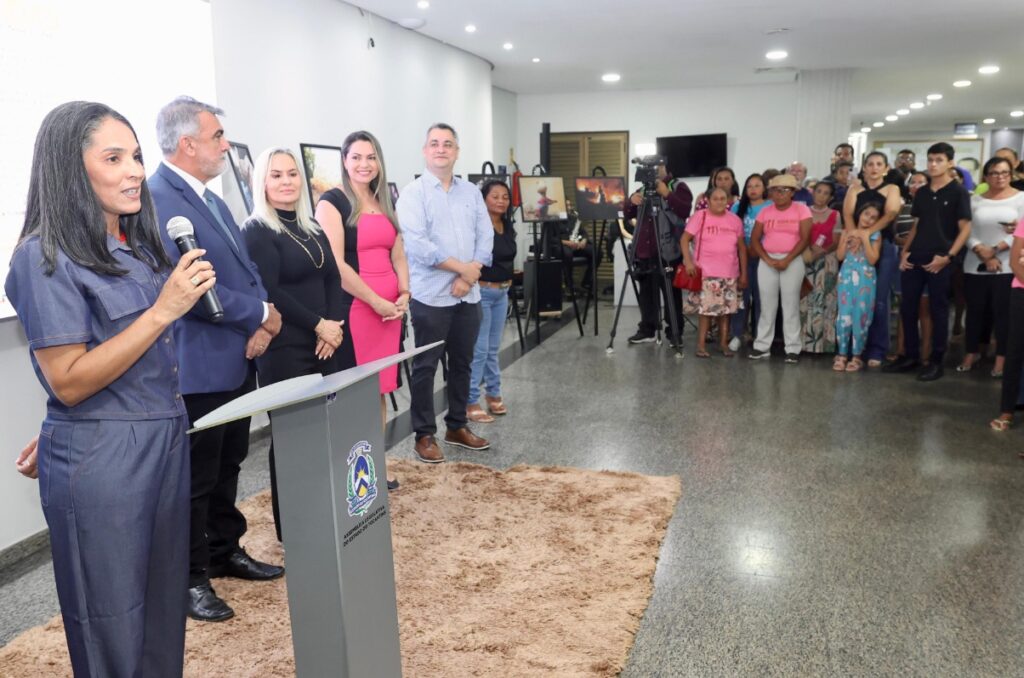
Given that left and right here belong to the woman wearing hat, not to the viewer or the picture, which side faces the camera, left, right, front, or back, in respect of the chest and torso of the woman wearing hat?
front

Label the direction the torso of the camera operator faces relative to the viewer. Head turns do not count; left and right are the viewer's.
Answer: facing the viewer and to the left of the viewer

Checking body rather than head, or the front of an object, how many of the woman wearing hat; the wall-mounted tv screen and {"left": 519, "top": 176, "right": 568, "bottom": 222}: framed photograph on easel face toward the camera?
3

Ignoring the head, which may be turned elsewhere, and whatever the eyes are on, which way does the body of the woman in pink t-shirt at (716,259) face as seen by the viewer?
toward the camera

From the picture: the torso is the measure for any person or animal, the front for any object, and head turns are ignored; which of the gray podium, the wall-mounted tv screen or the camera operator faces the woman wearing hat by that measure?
the wall-mounted tv screen

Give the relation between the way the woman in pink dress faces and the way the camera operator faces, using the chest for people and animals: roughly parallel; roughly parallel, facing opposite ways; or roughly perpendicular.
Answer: roughly perpendicular

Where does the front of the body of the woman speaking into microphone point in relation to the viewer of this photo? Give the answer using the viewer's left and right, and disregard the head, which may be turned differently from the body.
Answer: facing the viewer and to the right of the viewer

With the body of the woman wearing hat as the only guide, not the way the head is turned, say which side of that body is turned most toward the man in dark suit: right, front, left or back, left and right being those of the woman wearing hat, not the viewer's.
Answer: front

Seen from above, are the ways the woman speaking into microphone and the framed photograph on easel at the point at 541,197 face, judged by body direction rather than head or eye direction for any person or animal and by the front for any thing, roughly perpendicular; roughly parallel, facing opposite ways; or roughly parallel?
roughly perpendicular

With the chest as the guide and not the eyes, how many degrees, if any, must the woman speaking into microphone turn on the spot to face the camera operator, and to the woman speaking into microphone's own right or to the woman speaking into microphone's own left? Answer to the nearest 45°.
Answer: approximately 90° to the woman speaking into microphone's own left

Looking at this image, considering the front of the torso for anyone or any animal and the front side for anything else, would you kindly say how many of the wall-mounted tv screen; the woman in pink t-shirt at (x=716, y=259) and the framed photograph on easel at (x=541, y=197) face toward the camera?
3

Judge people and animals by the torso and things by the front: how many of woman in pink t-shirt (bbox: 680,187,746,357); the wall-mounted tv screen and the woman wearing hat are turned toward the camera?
3

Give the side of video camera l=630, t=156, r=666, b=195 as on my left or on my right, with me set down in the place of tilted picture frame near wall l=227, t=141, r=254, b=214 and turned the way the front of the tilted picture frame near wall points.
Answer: on my left

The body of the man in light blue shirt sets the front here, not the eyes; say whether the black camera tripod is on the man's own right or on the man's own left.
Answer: on the man's own left

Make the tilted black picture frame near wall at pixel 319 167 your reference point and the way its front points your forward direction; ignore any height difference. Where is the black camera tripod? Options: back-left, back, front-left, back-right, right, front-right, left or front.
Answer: front-left

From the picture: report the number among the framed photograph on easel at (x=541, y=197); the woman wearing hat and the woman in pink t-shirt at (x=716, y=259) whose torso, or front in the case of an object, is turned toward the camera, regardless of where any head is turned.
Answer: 3

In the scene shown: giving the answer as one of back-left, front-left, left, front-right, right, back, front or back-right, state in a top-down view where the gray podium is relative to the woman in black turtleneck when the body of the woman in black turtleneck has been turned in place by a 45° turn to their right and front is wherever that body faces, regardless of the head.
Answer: front

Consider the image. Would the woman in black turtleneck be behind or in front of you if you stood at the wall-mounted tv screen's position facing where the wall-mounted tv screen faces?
in front

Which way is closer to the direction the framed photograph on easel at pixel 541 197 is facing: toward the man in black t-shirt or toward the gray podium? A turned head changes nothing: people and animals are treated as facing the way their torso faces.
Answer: the gray podium

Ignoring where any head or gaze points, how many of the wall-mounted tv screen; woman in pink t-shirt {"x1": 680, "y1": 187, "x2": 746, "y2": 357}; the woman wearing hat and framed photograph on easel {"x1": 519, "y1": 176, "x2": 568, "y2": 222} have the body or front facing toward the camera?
4
